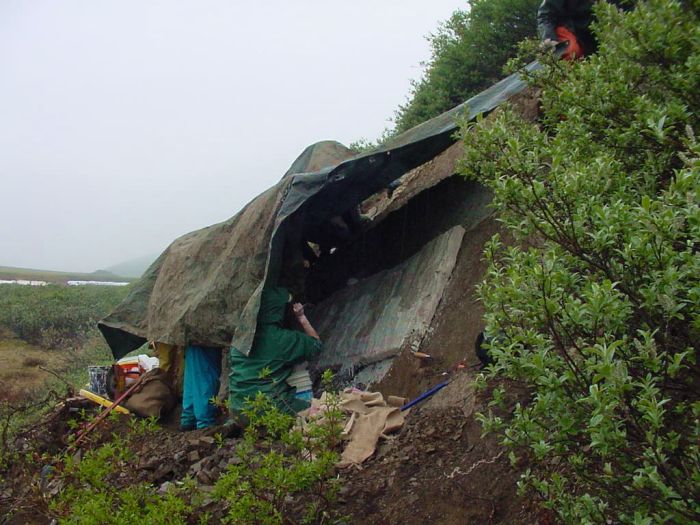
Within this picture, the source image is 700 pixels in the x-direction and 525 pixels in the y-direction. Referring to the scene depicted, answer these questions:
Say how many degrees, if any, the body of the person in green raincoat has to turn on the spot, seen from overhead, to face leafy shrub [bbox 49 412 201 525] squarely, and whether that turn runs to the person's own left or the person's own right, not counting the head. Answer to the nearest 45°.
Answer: approximately 180°

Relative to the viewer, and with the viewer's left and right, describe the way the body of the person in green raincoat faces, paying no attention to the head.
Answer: facing away from the viewer and to the right of the viewer

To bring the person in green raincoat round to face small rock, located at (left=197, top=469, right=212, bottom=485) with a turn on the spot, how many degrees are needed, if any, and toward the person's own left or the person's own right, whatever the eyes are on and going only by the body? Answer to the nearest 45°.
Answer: approximately 180°

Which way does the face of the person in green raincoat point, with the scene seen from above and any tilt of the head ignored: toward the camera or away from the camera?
away from the camera

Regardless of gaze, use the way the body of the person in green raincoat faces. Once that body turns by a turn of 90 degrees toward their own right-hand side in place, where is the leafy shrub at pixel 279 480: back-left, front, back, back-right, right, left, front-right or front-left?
front-right
